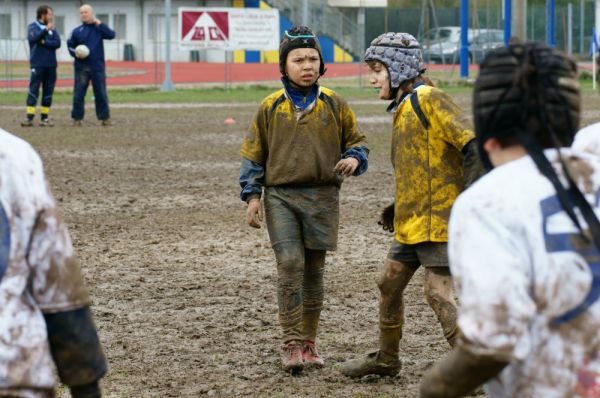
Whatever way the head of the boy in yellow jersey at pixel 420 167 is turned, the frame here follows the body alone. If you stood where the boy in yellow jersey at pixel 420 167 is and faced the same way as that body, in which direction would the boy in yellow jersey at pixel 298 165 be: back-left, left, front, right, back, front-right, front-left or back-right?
front-right

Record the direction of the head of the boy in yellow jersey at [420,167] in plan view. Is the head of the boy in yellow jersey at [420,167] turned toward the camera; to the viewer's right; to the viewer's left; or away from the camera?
to the viewer's left

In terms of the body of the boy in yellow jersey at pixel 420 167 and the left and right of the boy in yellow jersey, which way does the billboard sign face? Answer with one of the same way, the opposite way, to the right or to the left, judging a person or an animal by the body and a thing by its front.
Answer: to the left

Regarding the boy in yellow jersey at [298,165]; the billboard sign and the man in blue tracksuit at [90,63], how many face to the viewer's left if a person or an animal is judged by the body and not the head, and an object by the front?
0

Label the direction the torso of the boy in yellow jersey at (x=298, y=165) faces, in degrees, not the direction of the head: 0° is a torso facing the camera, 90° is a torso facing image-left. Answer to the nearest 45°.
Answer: approximately 0°

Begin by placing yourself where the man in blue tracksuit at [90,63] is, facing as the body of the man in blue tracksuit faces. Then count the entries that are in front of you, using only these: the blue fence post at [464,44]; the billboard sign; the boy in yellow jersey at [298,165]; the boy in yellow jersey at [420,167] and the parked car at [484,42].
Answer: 2

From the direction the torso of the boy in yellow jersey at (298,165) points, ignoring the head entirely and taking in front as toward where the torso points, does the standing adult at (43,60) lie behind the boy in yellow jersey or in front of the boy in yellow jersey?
behind

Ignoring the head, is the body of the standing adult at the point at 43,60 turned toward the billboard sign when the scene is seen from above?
no

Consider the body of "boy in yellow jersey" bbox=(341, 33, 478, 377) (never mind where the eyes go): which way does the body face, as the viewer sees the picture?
to the viewer's left

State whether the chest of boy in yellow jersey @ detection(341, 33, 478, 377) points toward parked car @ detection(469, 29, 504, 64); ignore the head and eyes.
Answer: no

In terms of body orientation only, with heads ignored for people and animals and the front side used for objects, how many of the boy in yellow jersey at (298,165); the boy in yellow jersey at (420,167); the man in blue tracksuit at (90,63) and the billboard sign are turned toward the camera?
3

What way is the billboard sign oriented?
toward the camera

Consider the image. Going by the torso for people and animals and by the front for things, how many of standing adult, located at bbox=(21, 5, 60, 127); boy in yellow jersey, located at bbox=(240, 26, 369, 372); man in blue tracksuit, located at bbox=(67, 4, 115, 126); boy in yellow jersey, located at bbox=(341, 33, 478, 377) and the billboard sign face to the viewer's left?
1

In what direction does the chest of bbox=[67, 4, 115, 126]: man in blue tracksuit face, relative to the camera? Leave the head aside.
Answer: toward the camera

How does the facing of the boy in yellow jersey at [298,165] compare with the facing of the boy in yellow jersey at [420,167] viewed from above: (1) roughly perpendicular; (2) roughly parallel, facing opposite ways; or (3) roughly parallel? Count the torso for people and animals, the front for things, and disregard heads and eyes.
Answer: roughly perpendicular

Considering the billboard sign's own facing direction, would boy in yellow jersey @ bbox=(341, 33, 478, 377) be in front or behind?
in front

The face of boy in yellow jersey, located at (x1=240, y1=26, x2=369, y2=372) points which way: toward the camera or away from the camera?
toward the camera
